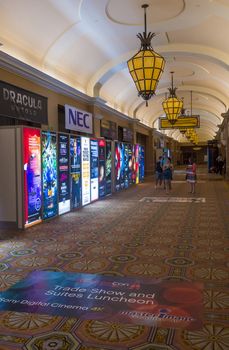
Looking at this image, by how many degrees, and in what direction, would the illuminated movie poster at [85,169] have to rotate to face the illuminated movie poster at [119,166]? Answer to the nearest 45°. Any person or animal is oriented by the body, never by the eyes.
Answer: approximately 135° to its left

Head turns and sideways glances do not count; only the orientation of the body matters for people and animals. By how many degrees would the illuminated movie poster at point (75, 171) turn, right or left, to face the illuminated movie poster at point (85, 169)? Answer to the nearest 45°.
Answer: approximately 135° to its left

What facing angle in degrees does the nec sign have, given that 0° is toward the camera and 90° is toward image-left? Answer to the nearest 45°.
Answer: approximately 315°

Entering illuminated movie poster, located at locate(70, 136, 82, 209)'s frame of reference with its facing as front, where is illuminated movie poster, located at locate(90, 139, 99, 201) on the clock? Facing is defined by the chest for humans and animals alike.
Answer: illuminated movie poster, located at locate(90, 139, 99, 201) is roughly at 8 o'clock from illuminated movie poster, located at locate(70, 136, 82, 209).

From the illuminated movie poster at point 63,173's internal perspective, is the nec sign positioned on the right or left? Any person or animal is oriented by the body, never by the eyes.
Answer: on its left

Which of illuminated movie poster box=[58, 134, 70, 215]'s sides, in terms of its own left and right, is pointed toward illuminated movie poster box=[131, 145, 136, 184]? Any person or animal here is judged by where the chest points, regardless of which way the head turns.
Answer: left

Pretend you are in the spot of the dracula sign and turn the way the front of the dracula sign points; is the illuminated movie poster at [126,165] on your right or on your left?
on your left

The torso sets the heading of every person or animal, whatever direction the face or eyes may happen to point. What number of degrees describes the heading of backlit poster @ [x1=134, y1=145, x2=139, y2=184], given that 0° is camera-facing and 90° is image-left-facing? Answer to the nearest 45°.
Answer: approximately 270°

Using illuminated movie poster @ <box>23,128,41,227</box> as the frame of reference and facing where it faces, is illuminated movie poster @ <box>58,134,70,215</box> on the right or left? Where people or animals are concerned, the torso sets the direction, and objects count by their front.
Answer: on its left

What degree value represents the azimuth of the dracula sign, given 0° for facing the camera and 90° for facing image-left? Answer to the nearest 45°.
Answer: approximately 315°

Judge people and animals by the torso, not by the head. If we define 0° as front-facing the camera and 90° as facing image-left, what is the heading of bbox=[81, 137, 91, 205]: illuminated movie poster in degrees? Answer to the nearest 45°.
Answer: approximately 315°

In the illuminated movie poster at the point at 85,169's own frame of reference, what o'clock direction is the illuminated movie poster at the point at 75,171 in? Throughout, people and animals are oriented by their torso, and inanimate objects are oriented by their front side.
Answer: the illuminated movie poster at the point at 75,171 is roughly at 2 o'clock from the illuminated movie poster at the point at 85,169.

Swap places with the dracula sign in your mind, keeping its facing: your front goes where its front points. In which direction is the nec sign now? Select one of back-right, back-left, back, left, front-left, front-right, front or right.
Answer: left
